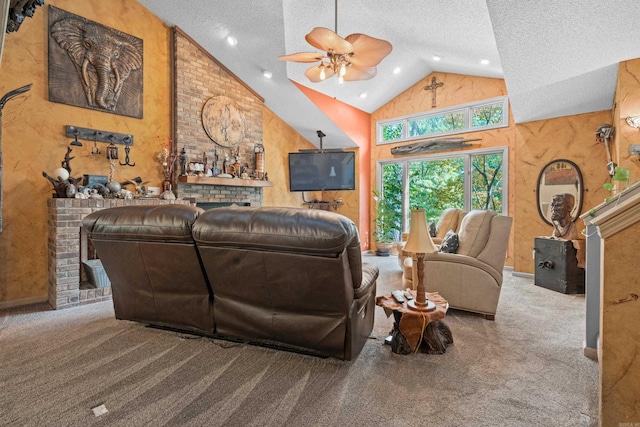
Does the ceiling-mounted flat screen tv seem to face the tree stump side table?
yes

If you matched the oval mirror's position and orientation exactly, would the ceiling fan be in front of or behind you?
in front

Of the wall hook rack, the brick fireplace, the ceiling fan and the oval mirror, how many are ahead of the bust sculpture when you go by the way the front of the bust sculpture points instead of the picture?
3

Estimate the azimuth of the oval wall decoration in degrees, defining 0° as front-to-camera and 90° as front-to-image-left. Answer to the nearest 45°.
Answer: approximately 315°

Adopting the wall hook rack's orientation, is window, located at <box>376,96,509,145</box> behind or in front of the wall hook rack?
in front

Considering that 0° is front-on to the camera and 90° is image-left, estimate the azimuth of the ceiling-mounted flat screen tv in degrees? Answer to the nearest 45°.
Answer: approximately 0°

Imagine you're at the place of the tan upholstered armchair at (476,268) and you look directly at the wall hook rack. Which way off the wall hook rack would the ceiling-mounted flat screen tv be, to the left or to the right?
right

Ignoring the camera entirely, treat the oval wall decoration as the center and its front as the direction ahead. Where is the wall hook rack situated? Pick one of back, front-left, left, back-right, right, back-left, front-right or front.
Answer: right

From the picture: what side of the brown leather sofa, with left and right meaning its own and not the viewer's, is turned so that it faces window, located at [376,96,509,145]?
front
